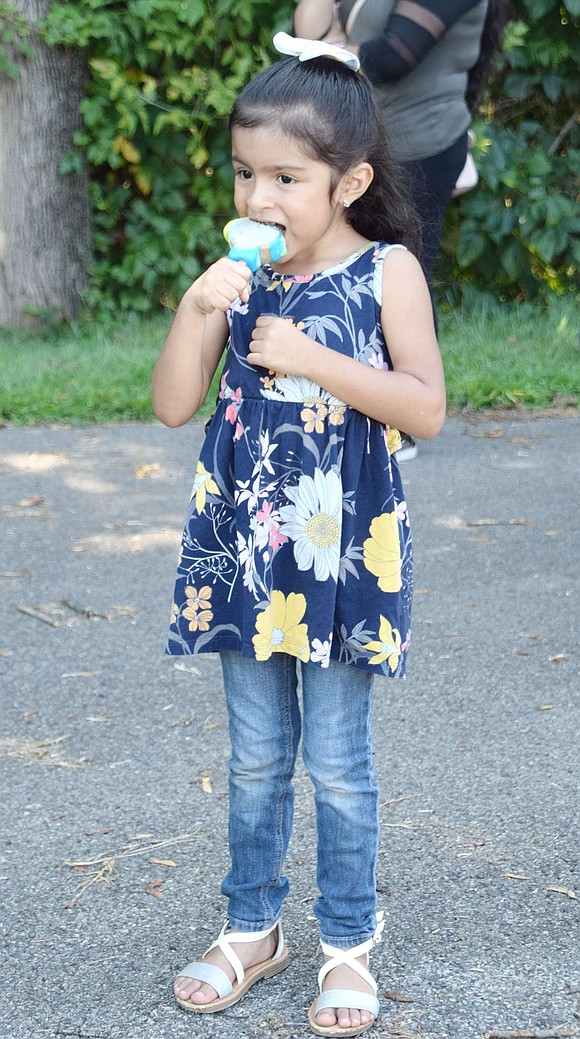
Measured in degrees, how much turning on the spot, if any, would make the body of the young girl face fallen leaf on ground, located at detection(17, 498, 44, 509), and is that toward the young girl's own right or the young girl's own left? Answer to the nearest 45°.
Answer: approximately 135° to the young girl's own right

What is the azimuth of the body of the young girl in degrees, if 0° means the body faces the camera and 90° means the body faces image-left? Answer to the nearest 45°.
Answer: approximately 45°

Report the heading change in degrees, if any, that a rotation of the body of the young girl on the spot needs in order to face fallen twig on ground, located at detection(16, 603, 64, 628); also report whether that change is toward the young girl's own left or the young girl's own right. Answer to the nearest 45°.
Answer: approximately 90° to the young girl's own right

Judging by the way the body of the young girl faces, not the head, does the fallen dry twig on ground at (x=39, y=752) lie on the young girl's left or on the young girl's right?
on the young girl's right

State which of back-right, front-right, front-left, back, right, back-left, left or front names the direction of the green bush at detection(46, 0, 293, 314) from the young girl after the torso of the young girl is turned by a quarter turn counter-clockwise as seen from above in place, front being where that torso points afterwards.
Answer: back-left

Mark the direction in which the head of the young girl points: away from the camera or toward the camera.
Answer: toward the camera

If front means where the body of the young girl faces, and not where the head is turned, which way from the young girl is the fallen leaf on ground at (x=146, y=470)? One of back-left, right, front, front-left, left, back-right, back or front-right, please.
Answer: back-right

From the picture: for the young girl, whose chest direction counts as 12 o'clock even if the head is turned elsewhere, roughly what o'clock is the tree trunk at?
The tree trunk is roughly at 4 o'clock from the young girl.

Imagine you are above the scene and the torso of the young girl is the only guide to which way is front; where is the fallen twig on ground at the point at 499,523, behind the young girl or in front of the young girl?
behind

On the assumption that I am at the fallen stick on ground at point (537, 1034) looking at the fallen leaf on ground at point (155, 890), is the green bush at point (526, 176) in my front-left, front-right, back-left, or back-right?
front-right

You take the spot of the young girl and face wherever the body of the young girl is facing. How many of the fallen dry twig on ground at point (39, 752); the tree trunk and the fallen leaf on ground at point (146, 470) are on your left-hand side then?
0

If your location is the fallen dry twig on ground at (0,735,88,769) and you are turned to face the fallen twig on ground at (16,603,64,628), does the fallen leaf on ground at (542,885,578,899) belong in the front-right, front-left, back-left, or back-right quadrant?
back-right

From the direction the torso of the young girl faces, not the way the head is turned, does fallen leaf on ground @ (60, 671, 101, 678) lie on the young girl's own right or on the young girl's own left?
on the young girl's own right
